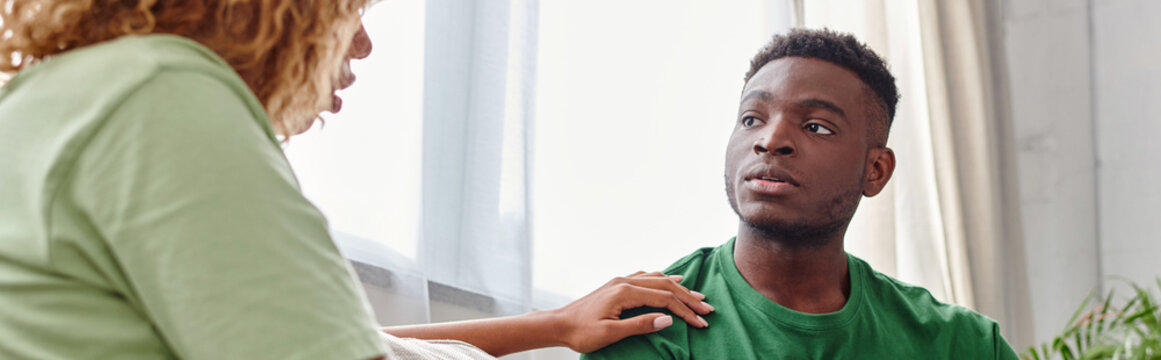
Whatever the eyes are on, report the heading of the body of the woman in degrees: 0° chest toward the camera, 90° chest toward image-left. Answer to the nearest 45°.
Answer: approximately 225°

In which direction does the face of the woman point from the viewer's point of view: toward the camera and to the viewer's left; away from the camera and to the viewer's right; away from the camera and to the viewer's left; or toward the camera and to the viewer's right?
away from the camera and to the viewer's right
